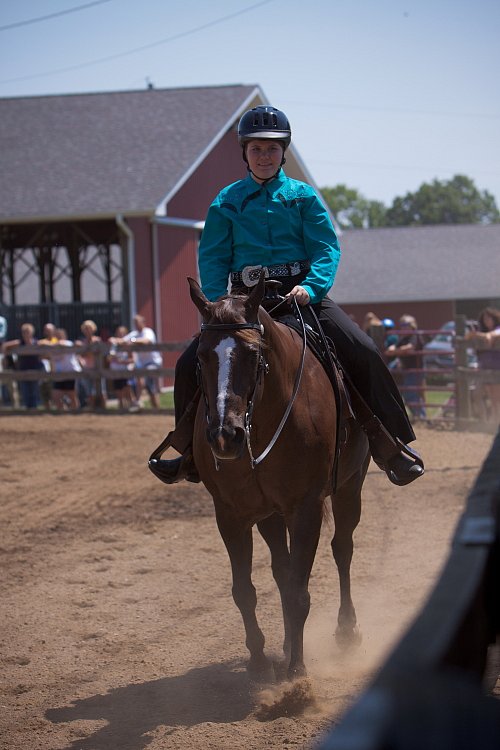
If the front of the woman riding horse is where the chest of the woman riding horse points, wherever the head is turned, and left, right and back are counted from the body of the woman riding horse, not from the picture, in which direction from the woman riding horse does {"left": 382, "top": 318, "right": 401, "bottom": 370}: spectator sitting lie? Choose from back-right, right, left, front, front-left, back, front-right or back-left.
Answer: back

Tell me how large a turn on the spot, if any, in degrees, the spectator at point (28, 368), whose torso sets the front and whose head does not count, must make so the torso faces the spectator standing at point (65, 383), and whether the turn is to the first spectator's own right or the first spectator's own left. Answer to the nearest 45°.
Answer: approximately 45° to the first spectator's own left

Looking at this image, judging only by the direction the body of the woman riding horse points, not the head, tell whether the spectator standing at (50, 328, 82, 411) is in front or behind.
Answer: behind

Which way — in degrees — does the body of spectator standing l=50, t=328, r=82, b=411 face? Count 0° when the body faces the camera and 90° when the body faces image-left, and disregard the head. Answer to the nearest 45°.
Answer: approximately 0°

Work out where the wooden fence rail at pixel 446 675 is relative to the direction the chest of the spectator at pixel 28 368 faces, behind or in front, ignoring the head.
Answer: in front

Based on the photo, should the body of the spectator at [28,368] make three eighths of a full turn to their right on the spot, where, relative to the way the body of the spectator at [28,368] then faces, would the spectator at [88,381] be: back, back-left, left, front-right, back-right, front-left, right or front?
back

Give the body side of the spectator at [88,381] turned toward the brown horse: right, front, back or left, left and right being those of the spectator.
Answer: front

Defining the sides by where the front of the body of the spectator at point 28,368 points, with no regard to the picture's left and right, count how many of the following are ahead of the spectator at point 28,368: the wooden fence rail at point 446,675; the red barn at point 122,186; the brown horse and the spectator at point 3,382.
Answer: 2

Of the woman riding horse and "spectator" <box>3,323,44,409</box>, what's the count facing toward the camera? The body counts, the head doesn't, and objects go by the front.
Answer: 2

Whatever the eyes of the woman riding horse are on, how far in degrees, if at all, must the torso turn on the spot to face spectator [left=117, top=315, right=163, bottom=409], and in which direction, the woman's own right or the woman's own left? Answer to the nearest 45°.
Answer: approximately 180°

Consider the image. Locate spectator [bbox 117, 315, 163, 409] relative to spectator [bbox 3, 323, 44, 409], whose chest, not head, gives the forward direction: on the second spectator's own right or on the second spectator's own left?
on the second spectator's own left

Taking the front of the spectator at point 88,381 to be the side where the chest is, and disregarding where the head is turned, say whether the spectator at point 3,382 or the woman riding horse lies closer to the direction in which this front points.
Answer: the woman riding horse
